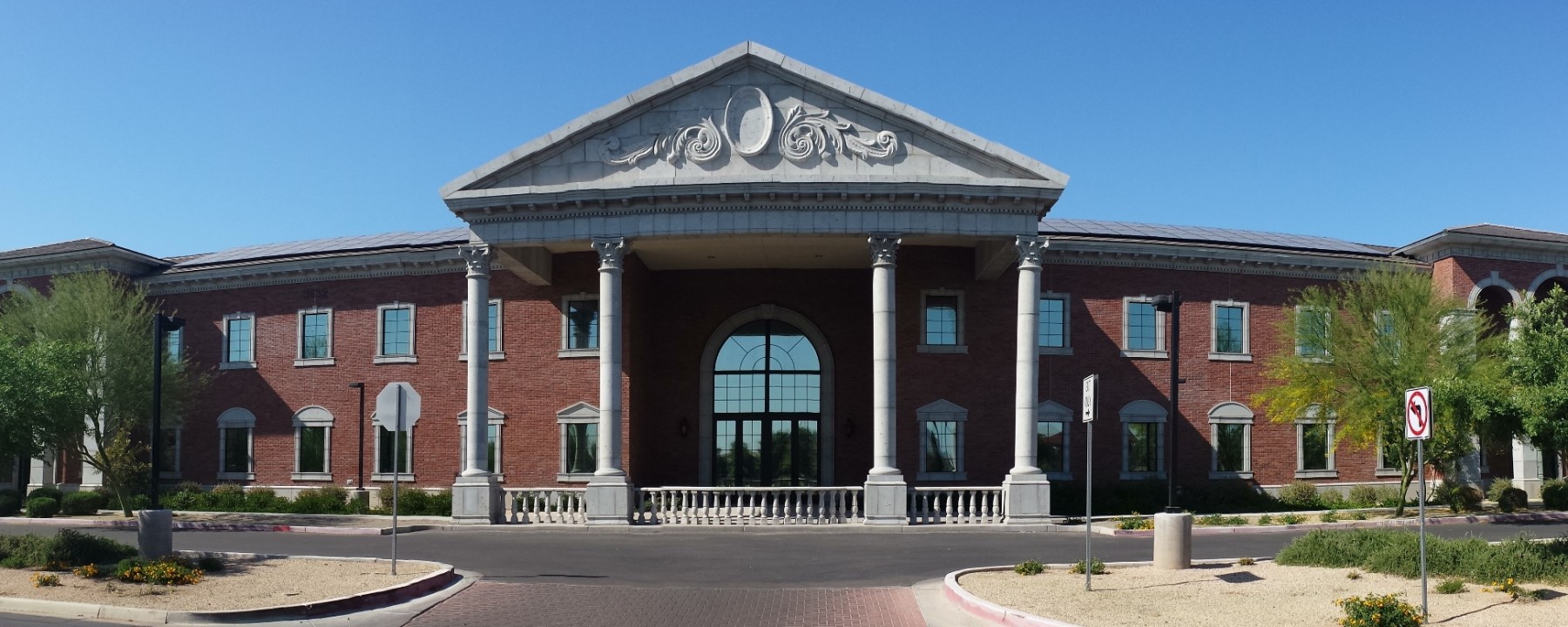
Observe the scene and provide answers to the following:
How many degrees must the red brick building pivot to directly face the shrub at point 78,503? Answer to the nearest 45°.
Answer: approximately 90° to its right

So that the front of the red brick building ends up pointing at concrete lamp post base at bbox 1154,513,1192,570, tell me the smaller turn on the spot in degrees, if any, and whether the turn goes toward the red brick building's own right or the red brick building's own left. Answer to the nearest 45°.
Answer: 0° — it already faces it

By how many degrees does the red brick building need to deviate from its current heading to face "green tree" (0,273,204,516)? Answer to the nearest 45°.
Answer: approximately 90° to its right

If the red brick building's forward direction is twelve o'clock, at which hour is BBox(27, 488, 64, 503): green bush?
The green bush is roughly at 3 o'clock from the red brick building.

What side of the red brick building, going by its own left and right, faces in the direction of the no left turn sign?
front

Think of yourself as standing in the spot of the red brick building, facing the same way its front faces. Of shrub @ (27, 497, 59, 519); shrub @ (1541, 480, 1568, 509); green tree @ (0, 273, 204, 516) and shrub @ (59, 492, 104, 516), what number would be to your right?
3

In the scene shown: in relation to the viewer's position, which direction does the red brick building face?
facing the viewer

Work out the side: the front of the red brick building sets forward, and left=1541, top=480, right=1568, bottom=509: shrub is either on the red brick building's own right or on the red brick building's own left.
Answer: on the red brick building's own left

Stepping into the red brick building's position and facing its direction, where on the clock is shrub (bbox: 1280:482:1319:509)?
The shrub is roughly at 9 o'clock from the red brick building.

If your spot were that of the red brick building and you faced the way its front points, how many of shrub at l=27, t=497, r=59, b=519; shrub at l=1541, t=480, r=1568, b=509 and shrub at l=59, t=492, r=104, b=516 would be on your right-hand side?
2

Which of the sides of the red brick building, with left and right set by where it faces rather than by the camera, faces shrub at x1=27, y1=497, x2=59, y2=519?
right
